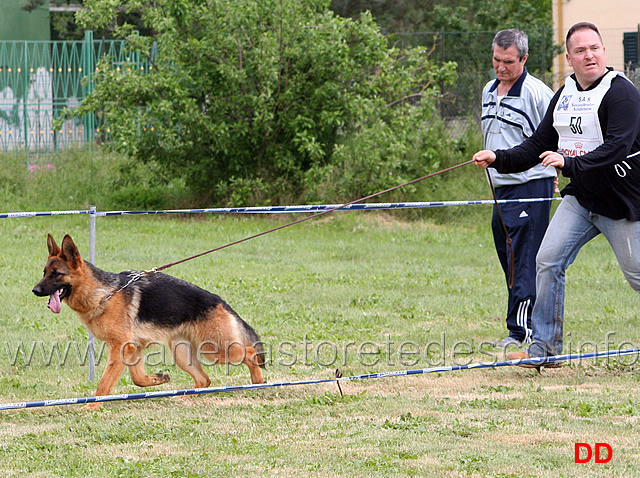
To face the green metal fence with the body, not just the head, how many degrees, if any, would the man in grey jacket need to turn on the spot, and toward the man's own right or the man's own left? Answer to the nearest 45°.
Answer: approximately 90° to the man's own right

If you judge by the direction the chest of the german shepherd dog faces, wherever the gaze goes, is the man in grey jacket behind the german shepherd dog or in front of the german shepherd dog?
behind

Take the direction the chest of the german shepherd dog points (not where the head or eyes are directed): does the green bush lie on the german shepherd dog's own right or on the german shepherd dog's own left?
on the german shepherd dog's own right

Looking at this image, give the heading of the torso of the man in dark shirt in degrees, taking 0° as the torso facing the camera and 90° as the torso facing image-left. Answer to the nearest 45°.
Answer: approximately 45°

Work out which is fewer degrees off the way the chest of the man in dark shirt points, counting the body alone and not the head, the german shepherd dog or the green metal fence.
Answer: the german shepherd dog

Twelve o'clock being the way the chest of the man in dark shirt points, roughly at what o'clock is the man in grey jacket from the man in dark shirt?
The man in grey jacket is roughly at 4 o'clock from the man in dark shirt.

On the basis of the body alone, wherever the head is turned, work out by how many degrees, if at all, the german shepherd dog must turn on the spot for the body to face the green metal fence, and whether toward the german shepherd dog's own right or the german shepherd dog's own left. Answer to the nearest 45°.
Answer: approximately 90° to the german shepherd dog's own right

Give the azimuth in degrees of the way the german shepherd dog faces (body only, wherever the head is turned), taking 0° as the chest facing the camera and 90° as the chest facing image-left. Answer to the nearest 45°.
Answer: approximately 90°
